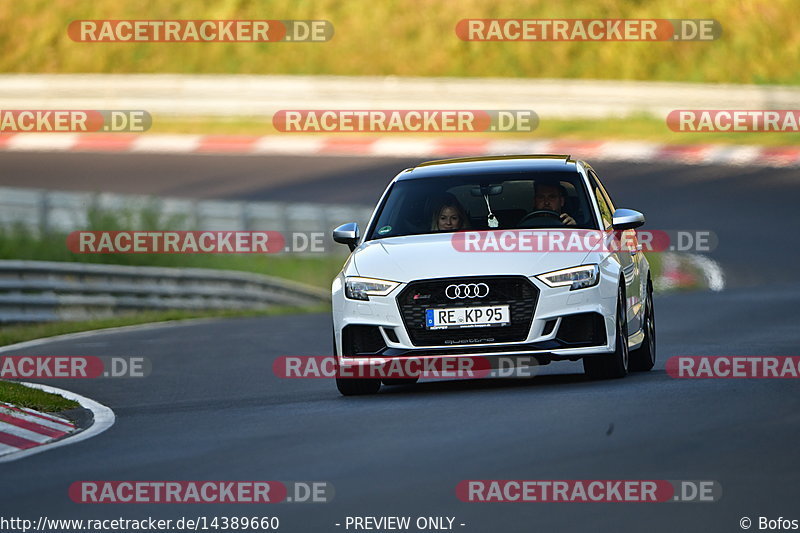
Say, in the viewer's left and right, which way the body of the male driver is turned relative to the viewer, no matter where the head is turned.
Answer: facing the viewer

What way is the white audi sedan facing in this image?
toward the camera

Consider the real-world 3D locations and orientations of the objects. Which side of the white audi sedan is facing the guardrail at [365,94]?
back

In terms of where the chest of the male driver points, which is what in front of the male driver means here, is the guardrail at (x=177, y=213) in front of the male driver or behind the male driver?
behind

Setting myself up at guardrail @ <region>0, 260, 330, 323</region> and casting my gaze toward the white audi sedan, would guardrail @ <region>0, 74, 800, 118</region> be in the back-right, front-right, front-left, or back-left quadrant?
back-left

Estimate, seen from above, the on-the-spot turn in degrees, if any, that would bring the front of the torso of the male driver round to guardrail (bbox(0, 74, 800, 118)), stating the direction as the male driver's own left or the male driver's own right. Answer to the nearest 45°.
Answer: approximately 180°

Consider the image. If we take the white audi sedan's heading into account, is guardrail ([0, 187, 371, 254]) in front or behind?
behind

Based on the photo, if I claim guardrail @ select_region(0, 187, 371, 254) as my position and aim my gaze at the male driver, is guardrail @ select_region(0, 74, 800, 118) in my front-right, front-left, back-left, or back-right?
back-left

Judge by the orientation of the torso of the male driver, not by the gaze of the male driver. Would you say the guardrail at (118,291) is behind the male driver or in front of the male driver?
behind
